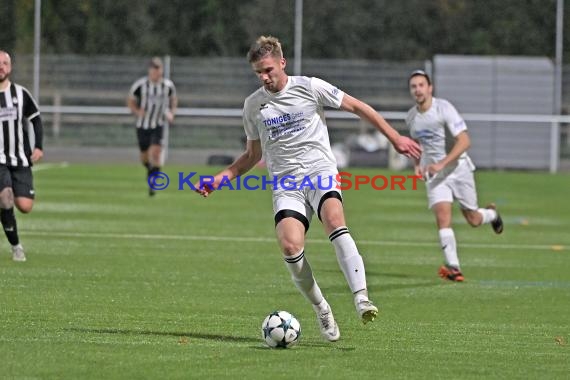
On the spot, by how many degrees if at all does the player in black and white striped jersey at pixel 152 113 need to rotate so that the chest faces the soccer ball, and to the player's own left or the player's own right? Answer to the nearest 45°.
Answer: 0° — they already face it

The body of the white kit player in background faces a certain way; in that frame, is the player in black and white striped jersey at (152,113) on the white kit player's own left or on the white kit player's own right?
on the white kit player's own right

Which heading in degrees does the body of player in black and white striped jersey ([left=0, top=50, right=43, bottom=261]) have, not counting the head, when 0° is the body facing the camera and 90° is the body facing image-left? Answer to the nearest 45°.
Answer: approximately 0°

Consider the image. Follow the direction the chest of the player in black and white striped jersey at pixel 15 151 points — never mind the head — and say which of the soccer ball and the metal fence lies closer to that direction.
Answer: the soccer ball

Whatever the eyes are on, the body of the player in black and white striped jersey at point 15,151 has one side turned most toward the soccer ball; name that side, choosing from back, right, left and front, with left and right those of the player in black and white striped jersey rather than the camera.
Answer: front

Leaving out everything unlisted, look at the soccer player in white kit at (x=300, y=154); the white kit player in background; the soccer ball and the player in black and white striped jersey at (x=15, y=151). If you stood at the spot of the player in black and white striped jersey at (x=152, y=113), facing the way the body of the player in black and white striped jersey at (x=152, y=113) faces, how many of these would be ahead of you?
4

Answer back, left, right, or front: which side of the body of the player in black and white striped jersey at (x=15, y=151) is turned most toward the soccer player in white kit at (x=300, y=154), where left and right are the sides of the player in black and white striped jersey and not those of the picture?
front

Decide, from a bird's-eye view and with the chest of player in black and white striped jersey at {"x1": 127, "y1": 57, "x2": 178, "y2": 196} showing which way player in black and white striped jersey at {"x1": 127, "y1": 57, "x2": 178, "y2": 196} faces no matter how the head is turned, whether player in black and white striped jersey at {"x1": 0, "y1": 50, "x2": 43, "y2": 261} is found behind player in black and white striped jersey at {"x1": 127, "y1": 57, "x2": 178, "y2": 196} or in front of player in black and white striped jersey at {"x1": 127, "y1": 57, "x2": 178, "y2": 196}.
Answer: in front

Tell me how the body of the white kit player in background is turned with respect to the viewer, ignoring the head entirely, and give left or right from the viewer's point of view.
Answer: facing the viewer and to the left of the viewer

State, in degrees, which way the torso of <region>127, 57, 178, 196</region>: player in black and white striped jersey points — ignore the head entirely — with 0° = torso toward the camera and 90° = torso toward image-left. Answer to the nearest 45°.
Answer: approximately 0°

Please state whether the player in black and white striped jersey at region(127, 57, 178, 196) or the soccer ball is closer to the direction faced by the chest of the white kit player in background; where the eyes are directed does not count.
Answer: the soccer ball

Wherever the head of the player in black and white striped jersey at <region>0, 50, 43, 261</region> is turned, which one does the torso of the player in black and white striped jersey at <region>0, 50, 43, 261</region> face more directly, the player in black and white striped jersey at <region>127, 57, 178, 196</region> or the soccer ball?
the soccer ball
